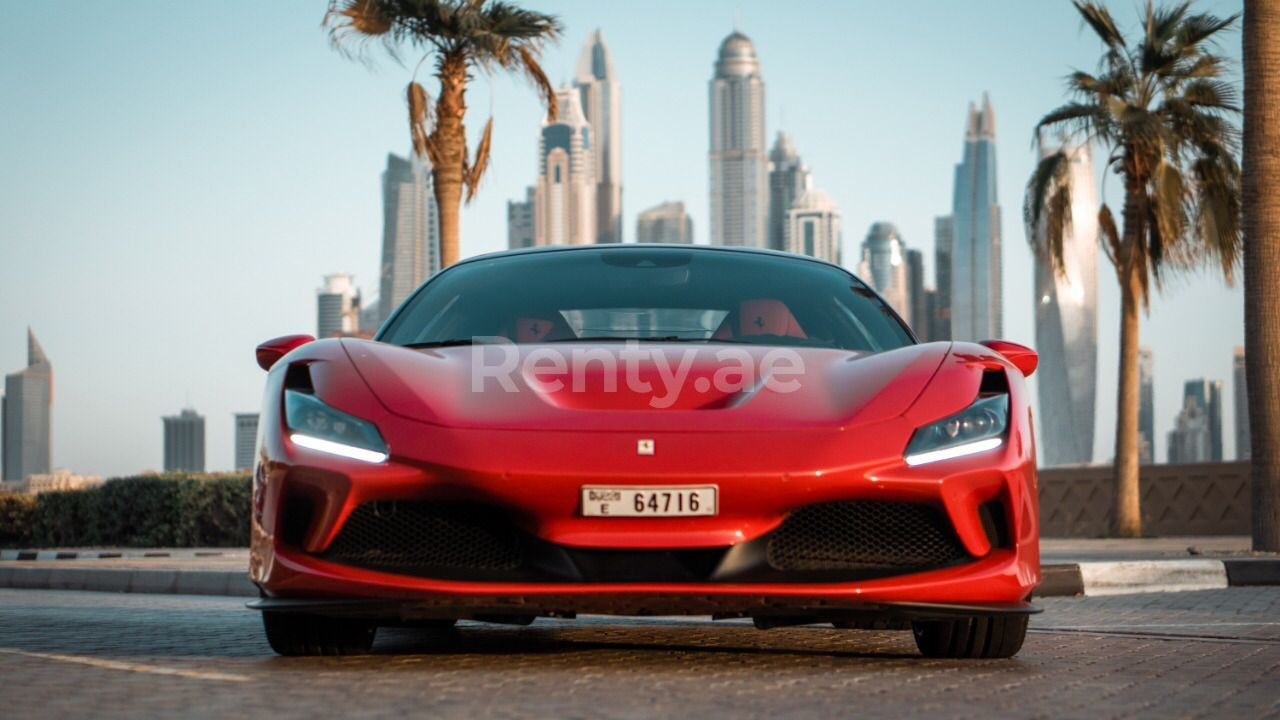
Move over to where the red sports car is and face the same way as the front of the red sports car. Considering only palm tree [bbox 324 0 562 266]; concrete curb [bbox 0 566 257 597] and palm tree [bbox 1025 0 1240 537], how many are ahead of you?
0

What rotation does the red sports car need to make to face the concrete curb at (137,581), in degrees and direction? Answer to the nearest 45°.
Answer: approximately 135° to its right

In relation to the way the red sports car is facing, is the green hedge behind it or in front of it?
behind

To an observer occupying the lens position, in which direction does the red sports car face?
facing the viewer

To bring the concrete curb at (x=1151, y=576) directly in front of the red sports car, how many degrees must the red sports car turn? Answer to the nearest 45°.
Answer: approximately 135° to its left

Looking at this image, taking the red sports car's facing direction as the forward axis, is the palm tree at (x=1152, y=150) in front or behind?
behind

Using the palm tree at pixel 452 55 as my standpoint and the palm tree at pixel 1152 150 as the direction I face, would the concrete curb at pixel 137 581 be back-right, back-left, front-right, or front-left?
back-right

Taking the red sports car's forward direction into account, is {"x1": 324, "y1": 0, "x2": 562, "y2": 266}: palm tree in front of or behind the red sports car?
behind

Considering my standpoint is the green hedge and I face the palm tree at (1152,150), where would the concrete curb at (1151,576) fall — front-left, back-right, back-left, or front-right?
front-right
